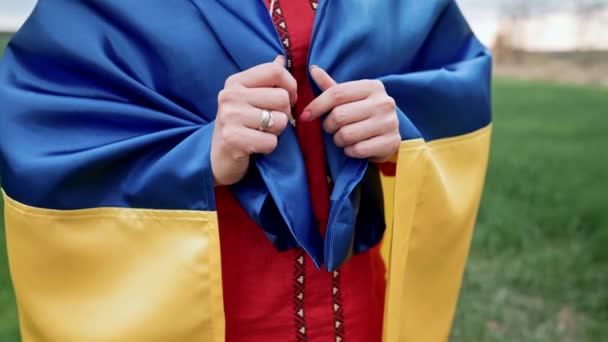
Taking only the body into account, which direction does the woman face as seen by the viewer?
toward the camera
